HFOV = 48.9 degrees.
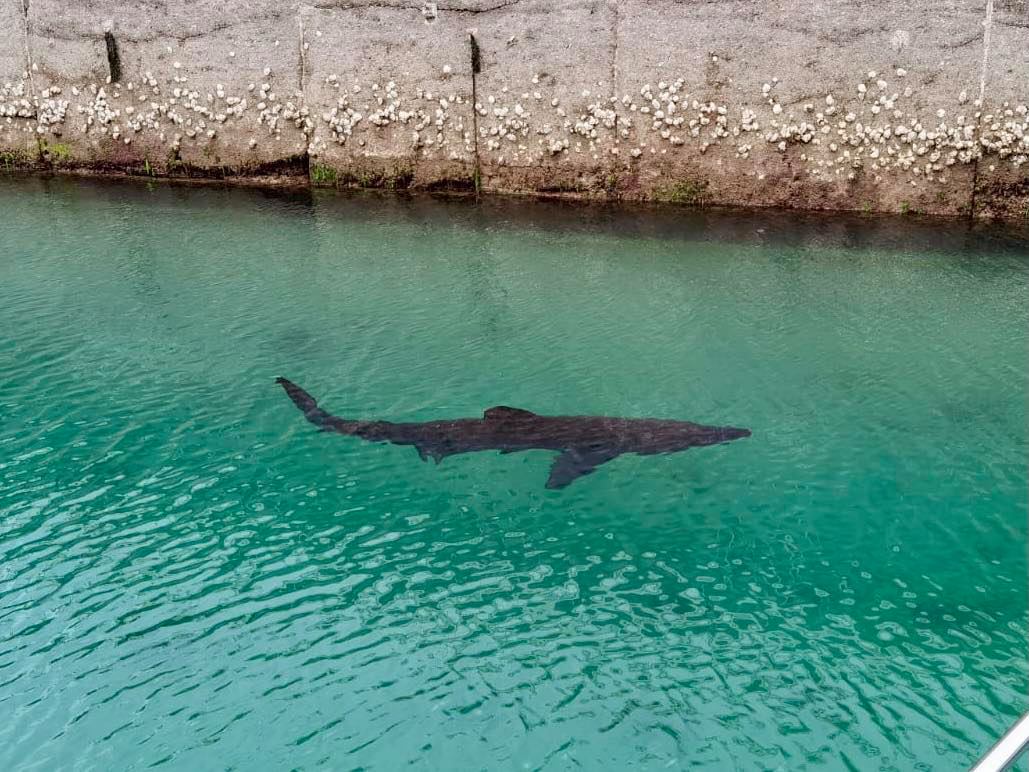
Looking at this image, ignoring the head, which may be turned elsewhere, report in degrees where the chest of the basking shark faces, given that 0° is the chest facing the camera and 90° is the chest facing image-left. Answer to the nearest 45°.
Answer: approximately 270°
